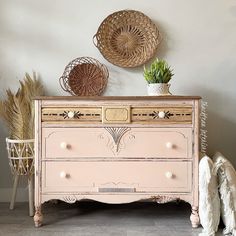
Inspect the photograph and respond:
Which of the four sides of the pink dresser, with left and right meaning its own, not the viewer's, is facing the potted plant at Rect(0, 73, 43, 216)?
right

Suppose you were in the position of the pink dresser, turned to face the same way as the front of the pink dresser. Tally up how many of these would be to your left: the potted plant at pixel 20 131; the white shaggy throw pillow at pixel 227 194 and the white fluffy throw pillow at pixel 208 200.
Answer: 2

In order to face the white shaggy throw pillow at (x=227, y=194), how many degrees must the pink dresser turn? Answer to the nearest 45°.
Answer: approximately 90° to its left

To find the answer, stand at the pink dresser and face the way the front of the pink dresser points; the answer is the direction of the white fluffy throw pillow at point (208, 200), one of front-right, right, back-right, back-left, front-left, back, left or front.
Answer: left
